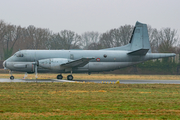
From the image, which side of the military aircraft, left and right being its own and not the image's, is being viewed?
left
